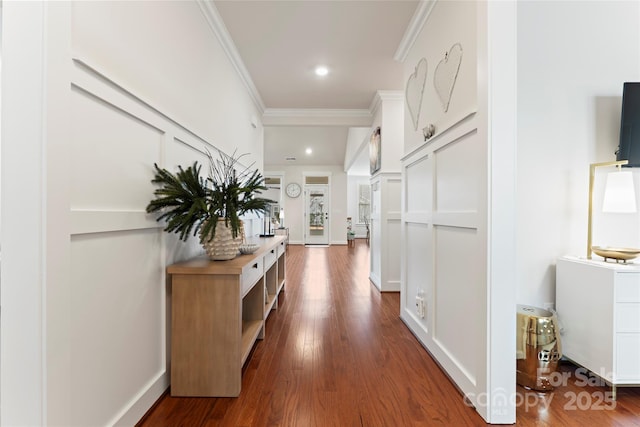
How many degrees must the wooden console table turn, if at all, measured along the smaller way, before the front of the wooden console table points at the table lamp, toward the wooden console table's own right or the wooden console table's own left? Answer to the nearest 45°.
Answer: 0° — it already faces it

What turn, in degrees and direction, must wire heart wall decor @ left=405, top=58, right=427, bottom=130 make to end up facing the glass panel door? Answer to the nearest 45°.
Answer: approximately 45° to its right

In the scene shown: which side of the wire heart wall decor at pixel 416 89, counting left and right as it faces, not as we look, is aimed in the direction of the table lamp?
back

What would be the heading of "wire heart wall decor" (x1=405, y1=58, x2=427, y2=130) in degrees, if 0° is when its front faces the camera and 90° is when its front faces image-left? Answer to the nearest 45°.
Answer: approximately 90°

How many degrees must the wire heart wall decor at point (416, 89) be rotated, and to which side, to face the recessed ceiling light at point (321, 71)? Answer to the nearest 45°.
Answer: approximately 45° to its right

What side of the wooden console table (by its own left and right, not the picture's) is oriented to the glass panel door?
left

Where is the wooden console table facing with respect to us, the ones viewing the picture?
facing to the right of the viewer

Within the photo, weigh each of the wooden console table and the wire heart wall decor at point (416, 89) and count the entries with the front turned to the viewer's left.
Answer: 1
